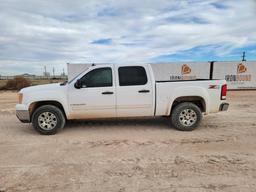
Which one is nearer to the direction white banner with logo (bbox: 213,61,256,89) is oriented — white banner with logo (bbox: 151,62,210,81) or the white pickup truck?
the white pickup truck

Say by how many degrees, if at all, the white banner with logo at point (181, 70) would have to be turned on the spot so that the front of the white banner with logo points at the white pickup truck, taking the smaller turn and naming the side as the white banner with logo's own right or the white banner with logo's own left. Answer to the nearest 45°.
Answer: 0° — it already faces it

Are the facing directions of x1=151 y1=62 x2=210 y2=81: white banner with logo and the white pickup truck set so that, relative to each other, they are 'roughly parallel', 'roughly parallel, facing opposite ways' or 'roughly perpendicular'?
roughly perpendicular

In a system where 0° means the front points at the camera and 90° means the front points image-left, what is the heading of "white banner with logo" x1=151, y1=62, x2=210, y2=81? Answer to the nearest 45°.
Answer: approximately 0°

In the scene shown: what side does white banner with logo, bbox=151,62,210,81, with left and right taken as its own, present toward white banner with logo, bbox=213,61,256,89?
left

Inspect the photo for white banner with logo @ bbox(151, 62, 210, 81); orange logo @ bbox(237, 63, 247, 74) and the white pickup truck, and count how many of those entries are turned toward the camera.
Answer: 2

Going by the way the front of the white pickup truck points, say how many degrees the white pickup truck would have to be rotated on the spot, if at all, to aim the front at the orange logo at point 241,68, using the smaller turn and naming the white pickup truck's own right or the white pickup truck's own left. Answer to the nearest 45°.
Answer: approximately 135° to the white pickup truck's own right

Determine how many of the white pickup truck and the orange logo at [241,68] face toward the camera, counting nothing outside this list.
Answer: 1

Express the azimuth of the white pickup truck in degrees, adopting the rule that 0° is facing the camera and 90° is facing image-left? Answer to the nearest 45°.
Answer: approximately 90°

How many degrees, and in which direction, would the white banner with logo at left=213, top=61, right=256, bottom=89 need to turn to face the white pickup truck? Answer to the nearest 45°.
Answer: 0° — it already faces it
